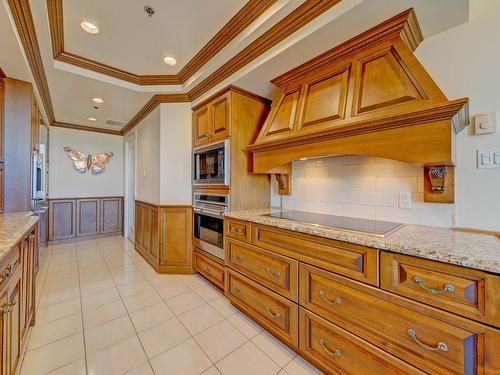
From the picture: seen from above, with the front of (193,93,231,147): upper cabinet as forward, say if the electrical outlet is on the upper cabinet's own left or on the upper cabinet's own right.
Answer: on the upper cabinet's own left

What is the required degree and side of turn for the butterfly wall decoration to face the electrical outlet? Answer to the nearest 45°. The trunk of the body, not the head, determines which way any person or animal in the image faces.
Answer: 0° — it already faces it

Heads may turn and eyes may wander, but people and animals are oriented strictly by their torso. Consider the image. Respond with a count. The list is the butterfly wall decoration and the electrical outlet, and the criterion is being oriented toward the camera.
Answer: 2

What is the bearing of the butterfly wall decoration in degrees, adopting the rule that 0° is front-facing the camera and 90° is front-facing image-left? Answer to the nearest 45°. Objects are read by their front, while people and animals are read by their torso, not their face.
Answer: approximately 0°

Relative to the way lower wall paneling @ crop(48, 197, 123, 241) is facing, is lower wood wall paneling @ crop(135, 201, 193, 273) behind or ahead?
ahead

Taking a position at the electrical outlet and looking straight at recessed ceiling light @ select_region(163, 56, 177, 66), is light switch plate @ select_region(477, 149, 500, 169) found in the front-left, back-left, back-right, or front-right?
back-left

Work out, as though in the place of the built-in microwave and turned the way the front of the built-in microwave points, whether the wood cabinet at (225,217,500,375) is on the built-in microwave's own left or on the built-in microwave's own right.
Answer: on the built-in microwave's own left

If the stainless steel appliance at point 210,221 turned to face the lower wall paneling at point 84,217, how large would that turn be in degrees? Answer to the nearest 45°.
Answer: approximately 90° to its right

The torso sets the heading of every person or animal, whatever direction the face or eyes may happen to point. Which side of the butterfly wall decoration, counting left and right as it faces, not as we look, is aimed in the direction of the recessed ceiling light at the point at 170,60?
front
